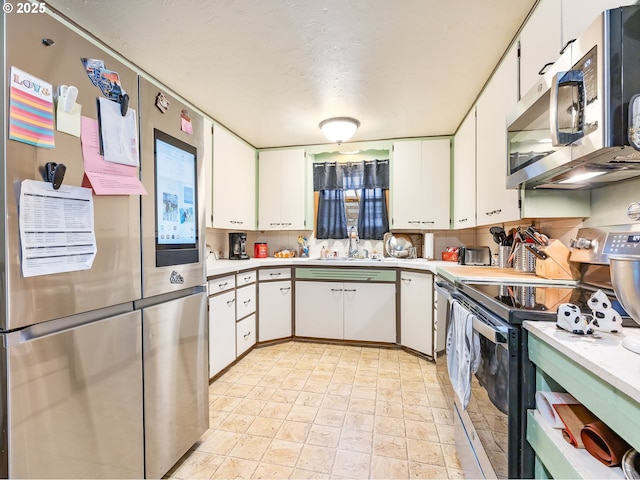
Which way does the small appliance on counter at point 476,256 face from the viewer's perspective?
to the viewer's left

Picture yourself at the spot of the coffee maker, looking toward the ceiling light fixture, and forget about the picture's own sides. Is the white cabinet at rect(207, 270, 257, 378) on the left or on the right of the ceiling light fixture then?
right

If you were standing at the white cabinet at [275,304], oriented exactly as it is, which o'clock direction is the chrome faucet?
The chrome faucet is roughly at 10 o'clock from the white cabinet.

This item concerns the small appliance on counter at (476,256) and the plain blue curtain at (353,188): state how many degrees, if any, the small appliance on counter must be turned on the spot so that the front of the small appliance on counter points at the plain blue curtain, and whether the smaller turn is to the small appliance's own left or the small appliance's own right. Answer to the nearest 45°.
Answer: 0° — it already faces it

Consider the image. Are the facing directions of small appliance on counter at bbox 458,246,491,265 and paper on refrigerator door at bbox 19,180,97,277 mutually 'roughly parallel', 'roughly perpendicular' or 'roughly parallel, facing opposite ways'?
roughly parallel, facing opposite ways

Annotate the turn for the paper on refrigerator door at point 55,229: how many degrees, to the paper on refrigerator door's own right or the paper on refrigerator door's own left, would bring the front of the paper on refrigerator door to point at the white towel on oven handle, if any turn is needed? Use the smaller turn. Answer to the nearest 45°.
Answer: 0° — it already faces it

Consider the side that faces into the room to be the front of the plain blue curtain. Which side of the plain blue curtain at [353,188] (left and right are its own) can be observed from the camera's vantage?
front

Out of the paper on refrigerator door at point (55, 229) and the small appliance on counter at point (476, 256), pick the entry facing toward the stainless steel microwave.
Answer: the paper on refrigerator door

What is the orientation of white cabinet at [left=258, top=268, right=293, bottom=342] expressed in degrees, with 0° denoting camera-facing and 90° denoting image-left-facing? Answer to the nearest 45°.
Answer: approximately 315°

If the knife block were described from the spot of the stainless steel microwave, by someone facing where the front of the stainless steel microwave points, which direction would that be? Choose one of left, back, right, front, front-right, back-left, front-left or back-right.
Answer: back-right

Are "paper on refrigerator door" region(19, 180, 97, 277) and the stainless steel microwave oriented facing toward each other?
yes

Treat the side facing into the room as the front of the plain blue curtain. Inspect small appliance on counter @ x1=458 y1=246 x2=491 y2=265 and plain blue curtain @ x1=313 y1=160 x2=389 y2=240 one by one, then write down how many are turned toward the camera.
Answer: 1

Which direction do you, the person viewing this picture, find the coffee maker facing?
facing the viewer and to the right of the viewer

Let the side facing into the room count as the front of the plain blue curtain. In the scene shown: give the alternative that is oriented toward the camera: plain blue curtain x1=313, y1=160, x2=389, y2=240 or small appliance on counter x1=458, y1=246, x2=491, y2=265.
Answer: the plain blue curtain

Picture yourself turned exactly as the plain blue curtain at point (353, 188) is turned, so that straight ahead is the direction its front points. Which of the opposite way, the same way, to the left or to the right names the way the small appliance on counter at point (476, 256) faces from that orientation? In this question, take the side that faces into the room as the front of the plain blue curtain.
to the right

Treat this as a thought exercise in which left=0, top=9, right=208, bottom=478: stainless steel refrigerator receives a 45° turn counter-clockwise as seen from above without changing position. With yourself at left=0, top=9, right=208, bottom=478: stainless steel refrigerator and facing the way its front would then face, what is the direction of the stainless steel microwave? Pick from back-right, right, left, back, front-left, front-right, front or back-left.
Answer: front-right

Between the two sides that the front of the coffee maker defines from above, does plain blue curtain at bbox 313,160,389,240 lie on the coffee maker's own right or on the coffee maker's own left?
on the coffee maker's own left

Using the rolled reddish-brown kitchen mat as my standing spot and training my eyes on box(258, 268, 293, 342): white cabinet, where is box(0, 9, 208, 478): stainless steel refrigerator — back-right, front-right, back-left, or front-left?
front-left

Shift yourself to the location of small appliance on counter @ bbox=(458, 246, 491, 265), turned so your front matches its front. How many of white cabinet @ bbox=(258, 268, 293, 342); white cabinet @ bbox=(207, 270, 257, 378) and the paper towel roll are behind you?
0

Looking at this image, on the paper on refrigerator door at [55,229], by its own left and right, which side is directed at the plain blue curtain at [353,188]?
left
